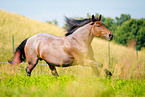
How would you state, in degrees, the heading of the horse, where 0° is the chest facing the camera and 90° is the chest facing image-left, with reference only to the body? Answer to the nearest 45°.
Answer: approximately 270°
